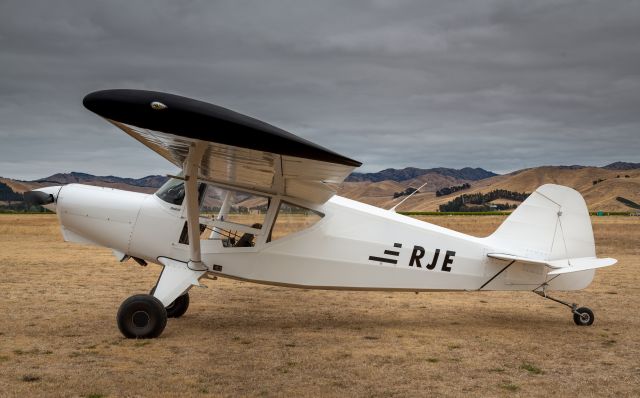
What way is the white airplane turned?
to the viewer's left
